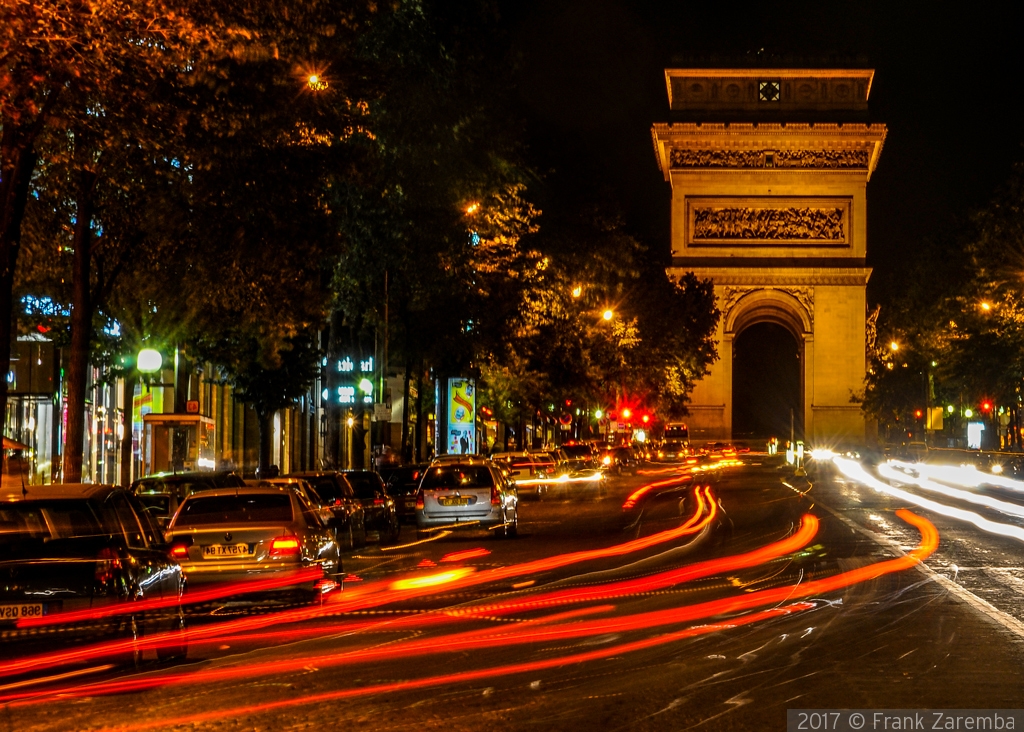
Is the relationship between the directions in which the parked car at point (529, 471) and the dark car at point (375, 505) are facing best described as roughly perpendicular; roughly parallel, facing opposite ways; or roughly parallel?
roughly parallel

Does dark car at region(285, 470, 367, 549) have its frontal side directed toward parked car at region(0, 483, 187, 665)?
no

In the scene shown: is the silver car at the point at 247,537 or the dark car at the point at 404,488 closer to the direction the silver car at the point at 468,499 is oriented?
the dark car

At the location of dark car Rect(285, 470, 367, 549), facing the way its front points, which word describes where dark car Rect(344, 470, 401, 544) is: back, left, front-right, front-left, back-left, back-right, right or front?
front

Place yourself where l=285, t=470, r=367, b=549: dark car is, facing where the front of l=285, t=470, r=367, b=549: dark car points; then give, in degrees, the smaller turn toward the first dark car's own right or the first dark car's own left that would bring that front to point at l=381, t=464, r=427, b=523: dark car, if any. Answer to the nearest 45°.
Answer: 0° — it already faces it

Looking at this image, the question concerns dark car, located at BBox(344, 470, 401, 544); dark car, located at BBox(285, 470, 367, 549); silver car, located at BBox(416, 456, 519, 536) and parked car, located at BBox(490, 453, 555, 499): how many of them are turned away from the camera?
4

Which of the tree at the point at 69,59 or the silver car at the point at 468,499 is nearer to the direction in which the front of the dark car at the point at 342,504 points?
the silver car

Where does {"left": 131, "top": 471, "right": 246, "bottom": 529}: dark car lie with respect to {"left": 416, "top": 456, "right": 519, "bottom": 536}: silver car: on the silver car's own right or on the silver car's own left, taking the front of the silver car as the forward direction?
on the silver car's own left

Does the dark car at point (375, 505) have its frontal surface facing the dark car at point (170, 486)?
no

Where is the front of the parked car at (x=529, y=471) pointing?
away from the camera

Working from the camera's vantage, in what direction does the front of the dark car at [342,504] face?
facing away from the viewer

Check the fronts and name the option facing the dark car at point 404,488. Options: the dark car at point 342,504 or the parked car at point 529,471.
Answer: the dark car at point 342,504

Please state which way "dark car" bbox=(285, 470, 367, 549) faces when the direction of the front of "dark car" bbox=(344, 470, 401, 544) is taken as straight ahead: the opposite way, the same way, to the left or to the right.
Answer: the same way

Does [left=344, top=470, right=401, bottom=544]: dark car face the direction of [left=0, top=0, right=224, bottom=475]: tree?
no

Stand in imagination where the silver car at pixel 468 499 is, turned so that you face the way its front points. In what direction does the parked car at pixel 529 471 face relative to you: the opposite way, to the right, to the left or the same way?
the same way

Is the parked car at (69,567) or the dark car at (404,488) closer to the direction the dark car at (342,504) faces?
the dark car at (404,488)

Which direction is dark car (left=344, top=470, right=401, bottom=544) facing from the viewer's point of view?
away from the camera

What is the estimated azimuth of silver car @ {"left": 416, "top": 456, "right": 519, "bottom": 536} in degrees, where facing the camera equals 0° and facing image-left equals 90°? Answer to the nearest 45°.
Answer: approximately 180°
